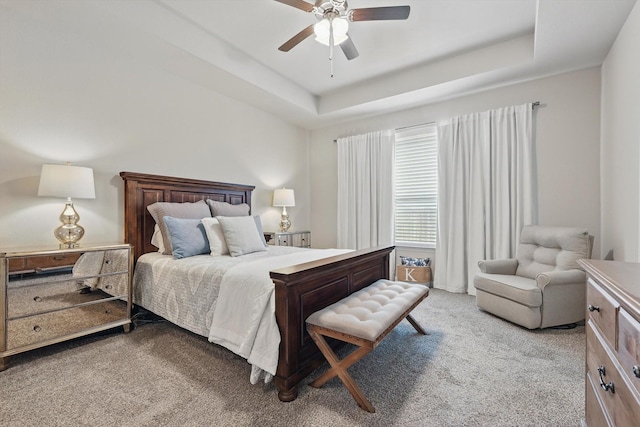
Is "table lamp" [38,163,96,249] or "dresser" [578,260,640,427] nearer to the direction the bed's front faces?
the dresser

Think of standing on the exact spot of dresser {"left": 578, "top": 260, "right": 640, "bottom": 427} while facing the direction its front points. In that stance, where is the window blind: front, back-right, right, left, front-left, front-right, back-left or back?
front-right

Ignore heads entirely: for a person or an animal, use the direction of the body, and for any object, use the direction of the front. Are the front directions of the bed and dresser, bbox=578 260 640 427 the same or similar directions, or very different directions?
very different directions

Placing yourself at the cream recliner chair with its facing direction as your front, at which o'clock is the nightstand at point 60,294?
The nightstand is roughly at 12 o'clock from the cream recliner chair.

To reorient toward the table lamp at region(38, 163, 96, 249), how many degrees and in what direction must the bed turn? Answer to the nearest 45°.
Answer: approximately 135° to its right

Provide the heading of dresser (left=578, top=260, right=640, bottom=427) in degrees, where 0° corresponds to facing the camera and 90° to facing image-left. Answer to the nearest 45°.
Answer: approximately 90°

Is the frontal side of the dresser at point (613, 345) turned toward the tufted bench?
yes

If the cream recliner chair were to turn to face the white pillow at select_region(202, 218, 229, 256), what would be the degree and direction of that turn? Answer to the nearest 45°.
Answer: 0° — it already faces it

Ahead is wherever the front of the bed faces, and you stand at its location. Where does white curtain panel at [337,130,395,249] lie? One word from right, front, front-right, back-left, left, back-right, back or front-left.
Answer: left

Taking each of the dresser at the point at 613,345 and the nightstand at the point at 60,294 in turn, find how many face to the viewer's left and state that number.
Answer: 1

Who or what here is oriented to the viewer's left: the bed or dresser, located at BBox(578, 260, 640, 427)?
the dresser

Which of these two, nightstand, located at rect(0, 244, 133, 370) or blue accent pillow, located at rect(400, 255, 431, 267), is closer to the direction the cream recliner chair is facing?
the nightstand

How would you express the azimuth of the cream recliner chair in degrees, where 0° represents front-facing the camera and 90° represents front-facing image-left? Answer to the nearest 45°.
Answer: approximately 45°

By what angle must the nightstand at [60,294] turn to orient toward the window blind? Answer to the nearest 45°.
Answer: approximately 45° to its left

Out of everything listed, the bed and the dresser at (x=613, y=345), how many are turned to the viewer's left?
1

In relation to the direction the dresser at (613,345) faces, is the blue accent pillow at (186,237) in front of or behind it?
in front
